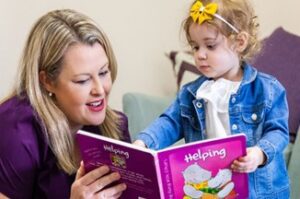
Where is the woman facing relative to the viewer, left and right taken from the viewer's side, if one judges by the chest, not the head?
facing the viewer and to the right of the viewer
